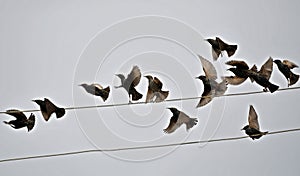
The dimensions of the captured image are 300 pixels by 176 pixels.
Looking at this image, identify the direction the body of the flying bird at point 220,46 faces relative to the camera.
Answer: to the viewer's left

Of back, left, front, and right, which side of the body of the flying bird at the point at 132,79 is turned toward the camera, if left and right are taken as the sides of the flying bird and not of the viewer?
left

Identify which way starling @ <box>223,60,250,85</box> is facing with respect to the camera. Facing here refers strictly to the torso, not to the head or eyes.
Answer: to the viewer's left

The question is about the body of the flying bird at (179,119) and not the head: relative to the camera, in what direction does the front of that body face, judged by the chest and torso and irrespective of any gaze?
to the viewer's left

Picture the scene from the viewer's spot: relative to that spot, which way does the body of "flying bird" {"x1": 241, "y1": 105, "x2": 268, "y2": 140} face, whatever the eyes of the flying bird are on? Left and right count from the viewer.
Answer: facing to the left of the viewer

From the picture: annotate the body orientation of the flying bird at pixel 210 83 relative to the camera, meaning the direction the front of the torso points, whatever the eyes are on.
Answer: to the viewer's left

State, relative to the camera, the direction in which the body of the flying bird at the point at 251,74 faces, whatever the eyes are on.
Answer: to the viewer's left
